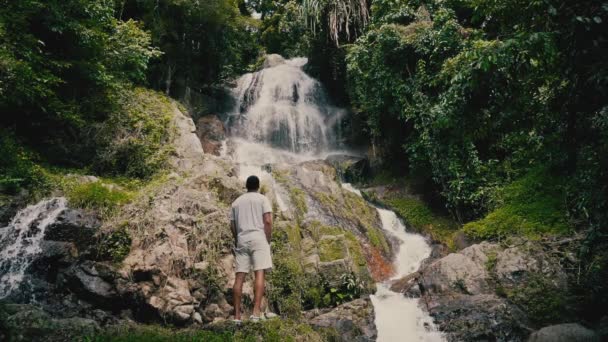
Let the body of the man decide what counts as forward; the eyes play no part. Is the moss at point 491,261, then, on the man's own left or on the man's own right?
on the man's own right

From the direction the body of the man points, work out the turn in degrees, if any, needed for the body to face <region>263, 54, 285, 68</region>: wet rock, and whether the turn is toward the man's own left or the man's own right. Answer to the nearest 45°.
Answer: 0° — they already face it

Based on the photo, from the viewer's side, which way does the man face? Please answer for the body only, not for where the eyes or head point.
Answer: away from the camera

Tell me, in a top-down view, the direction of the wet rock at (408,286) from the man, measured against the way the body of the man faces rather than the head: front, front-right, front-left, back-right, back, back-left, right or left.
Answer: front-right

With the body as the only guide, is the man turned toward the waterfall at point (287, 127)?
yes

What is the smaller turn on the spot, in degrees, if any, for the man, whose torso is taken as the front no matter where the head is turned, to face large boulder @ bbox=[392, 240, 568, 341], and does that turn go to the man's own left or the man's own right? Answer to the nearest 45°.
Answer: approximately 45° to the man's own right

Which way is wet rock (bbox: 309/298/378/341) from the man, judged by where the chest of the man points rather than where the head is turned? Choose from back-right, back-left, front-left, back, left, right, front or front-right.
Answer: front-right

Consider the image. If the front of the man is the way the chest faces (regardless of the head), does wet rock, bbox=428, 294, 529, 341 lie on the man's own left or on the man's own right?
on the man's own right

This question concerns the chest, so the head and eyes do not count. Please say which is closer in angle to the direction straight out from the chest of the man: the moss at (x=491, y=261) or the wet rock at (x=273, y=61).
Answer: the wet rock

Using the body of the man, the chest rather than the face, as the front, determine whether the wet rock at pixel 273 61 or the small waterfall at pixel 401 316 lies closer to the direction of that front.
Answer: the wet rock

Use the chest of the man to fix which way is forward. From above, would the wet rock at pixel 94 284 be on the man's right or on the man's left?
on the man's left
